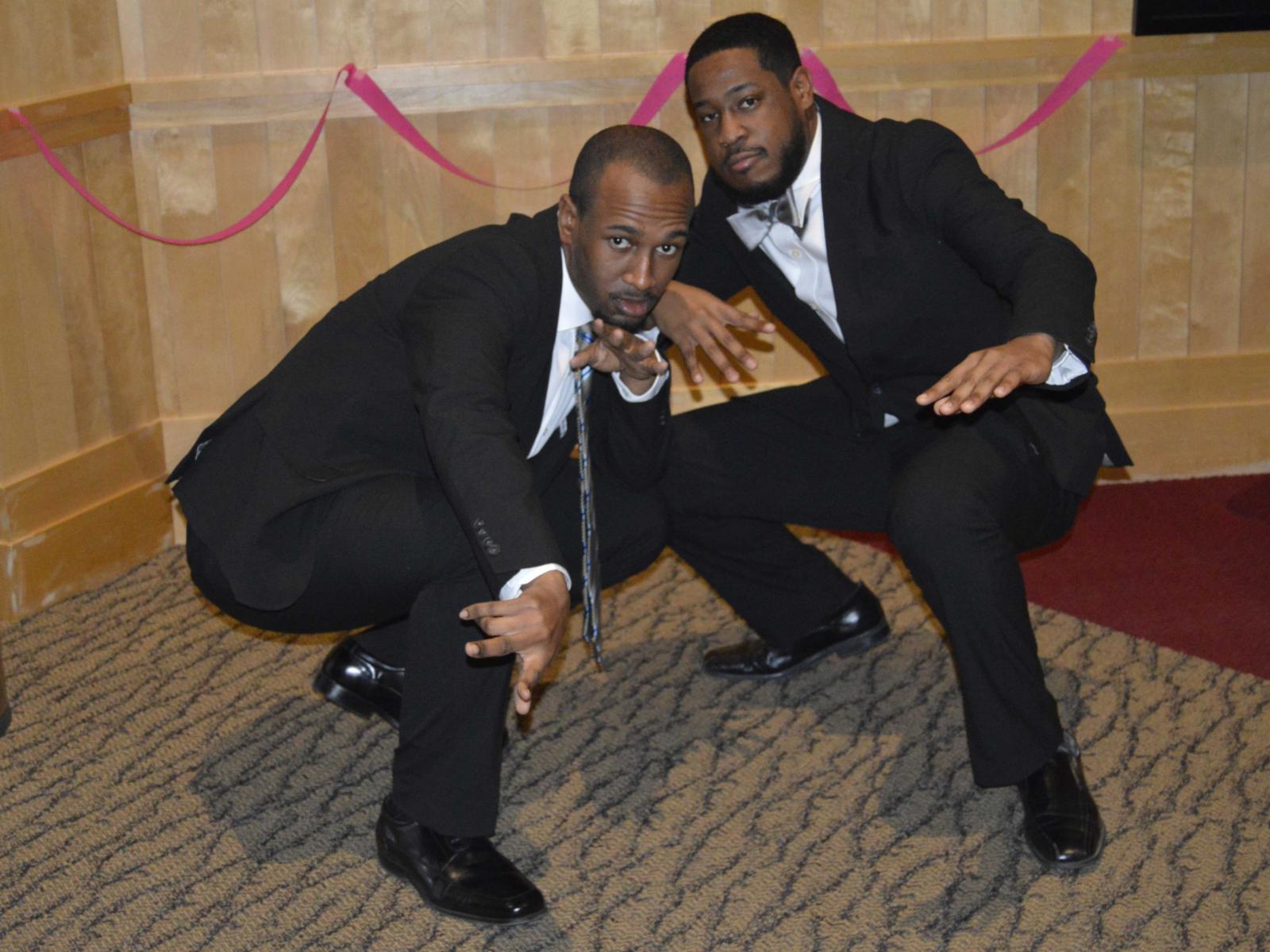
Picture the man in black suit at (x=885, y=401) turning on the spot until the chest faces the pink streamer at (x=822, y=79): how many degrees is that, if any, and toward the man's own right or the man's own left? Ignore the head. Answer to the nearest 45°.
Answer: approximately 135° to the man's own right

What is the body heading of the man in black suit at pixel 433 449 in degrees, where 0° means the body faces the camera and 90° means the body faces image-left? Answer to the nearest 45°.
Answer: approximately 315°

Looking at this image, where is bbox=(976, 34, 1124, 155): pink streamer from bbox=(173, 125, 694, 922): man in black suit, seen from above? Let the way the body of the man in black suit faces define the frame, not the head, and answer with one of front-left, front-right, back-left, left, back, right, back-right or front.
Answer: left

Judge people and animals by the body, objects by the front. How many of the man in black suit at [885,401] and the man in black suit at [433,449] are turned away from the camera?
0

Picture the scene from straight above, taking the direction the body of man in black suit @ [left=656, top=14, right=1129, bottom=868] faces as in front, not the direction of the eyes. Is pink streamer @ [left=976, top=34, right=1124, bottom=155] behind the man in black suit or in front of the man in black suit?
behind

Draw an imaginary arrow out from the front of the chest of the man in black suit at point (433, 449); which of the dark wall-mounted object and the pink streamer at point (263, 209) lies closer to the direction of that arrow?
the dark wall-mounted object

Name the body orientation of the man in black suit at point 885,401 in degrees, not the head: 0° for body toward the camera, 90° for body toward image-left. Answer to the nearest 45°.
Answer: approximately 45°
